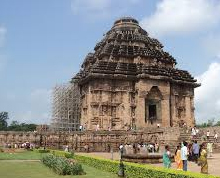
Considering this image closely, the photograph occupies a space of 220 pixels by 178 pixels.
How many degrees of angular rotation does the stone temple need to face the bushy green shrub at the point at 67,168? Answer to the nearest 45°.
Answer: approximately 45° to its right

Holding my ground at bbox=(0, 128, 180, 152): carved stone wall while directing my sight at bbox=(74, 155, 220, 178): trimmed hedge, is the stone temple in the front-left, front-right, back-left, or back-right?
back-left

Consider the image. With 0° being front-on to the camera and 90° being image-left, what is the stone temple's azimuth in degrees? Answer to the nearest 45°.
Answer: approximately 315°

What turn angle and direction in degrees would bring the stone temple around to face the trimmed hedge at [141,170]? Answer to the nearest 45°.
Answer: approximately 45° to its right

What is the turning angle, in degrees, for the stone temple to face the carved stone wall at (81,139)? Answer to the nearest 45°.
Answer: approximately 90° to its right
